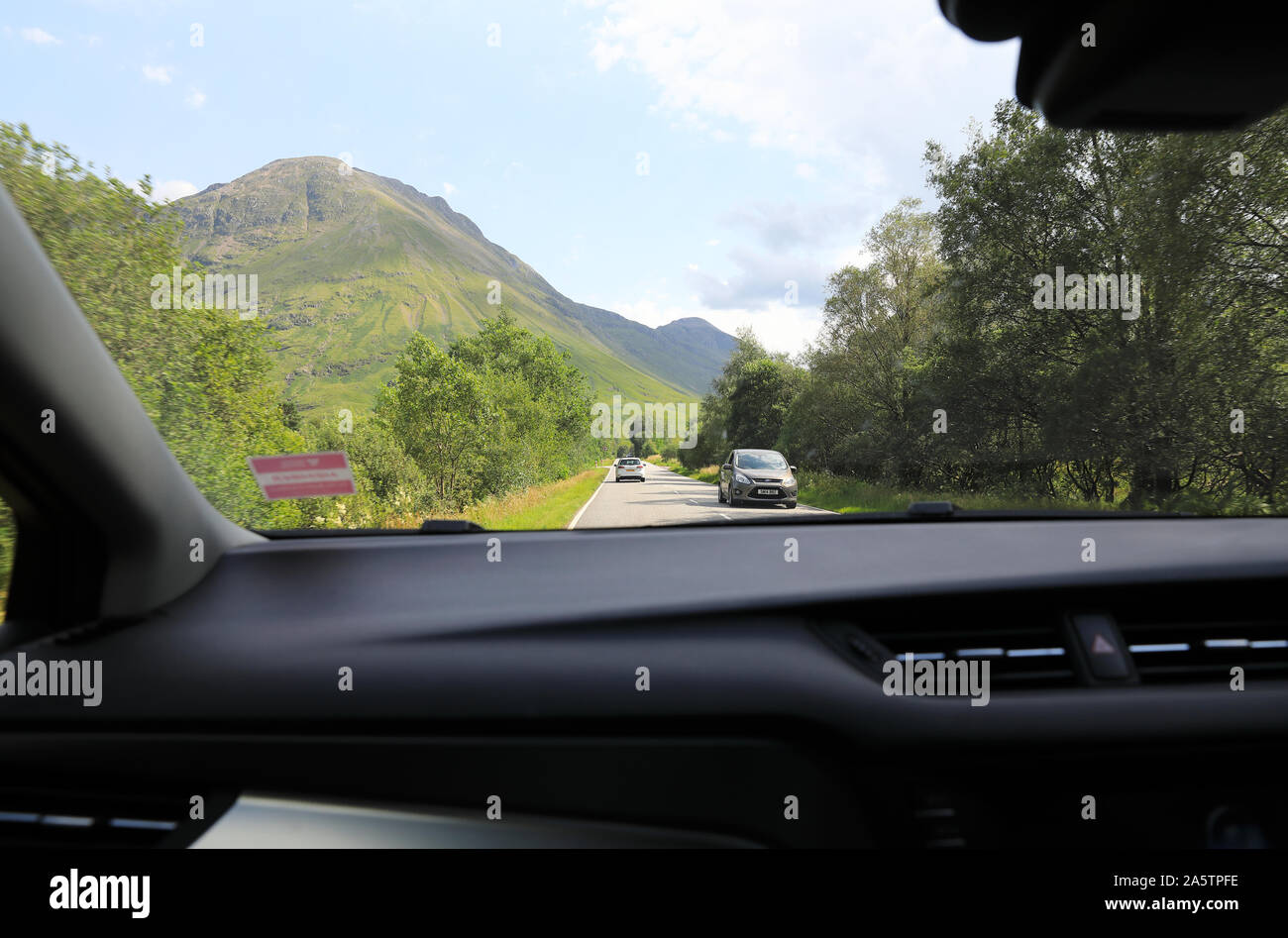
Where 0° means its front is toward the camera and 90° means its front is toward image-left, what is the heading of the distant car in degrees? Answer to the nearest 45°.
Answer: approximately 180°

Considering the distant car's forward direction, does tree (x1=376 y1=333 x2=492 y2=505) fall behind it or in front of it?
behind

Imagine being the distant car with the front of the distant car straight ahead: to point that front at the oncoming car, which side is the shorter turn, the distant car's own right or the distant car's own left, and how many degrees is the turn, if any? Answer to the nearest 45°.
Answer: approximately 135° to the distant car's own right
